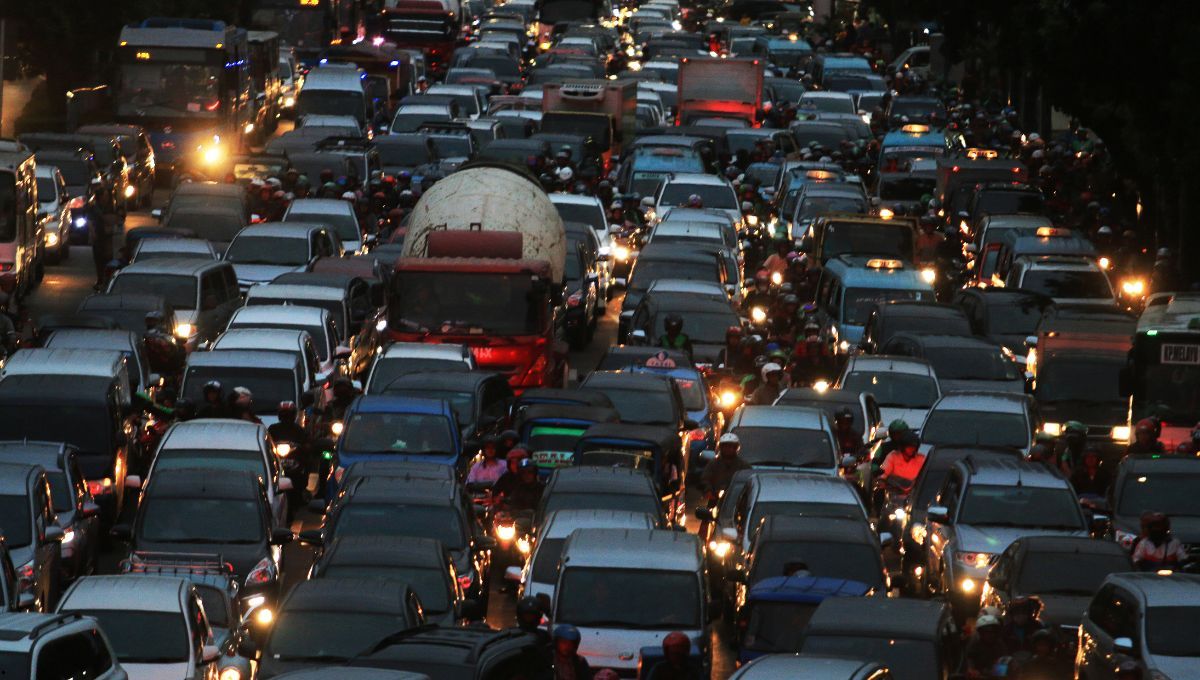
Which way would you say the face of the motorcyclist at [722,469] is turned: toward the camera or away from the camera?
toward the camera

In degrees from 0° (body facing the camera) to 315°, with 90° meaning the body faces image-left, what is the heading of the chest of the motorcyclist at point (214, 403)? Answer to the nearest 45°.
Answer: approximately 0°

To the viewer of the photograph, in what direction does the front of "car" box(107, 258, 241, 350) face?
facing the viewer and to the left of the viewer

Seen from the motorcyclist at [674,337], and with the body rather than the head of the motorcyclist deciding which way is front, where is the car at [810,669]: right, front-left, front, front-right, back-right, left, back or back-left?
front

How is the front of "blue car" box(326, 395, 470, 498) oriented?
toward the camera

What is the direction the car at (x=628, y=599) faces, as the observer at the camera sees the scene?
facing the viewer

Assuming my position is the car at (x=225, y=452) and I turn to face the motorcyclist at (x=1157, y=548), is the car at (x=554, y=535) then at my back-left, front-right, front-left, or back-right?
front-right

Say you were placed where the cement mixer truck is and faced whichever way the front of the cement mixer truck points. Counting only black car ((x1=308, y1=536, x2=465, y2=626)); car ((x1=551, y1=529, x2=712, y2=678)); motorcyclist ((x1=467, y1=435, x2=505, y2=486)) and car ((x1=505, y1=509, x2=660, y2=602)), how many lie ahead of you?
4

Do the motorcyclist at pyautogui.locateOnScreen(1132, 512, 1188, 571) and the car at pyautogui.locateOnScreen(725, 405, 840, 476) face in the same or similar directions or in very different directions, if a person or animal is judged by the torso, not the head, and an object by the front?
same or similar directions

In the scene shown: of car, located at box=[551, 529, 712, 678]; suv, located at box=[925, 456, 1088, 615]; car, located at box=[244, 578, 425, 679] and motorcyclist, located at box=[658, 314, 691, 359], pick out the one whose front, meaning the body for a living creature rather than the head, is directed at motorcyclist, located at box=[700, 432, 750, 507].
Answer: motorcyclist, located at box=[658, 314, 691, 359]

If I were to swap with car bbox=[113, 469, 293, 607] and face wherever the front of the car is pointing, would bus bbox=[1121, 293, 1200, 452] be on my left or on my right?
on my left

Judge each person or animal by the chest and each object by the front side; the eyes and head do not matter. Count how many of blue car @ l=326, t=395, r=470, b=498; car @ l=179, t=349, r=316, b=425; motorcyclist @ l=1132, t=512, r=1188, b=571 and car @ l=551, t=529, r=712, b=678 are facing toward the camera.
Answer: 4

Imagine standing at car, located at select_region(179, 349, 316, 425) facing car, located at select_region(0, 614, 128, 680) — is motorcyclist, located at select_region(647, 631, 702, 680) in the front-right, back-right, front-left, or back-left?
front-left

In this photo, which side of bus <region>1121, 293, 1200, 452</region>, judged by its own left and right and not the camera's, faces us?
front

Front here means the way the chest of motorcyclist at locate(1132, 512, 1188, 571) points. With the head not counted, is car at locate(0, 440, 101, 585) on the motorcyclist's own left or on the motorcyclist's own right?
on the motorcyclist's own right

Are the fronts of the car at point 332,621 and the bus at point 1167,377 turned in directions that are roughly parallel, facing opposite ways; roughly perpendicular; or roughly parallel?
roughly parallel
